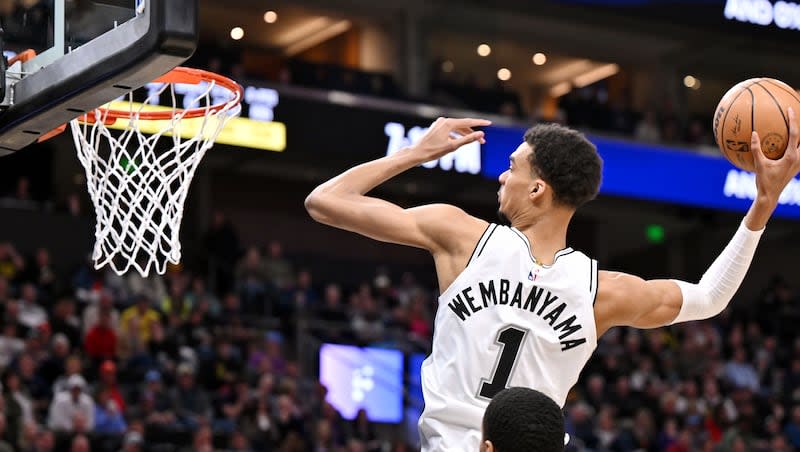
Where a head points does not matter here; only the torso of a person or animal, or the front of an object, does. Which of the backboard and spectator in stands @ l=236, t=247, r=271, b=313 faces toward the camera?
the spectator in stands

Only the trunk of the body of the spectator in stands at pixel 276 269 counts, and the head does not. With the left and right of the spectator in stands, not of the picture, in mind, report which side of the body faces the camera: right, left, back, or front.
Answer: front

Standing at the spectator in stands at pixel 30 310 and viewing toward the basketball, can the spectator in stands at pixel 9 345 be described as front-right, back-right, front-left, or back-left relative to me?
front-right

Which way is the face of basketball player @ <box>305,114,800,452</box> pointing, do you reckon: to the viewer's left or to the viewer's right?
to the viewer's left

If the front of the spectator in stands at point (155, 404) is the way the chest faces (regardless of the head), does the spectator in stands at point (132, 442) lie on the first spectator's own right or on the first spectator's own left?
on the first spectator's own right

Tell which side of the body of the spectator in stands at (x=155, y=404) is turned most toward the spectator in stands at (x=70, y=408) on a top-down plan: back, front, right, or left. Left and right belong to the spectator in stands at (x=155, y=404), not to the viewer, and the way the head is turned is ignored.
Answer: right

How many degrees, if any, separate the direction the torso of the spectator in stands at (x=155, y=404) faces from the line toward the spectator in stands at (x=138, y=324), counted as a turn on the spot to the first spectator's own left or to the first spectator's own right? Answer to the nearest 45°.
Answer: approximately 135° to the first spectator's own left

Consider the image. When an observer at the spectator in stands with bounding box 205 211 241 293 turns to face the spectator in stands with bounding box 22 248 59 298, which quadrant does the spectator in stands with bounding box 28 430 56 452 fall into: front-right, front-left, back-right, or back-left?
front-left

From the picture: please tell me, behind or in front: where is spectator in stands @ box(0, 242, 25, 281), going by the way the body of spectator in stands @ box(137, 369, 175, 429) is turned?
behind

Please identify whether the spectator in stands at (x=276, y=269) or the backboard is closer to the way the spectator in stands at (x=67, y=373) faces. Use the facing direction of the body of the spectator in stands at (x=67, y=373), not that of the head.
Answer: the backboard

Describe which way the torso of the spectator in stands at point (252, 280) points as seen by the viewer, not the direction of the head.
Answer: toward the camera

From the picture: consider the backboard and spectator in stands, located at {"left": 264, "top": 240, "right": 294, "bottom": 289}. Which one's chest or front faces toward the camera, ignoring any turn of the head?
the spectator in stands

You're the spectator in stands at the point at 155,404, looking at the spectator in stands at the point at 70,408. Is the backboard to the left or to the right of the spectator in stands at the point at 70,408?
left

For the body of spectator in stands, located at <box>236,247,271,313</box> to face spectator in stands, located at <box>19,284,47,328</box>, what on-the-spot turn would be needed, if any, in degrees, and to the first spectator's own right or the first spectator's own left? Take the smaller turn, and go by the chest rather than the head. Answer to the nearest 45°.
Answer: approximately 45° to the first spectator's own right

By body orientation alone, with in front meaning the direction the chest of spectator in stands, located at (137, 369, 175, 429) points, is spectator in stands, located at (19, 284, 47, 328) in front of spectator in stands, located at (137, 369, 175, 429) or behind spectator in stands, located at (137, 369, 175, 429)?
behind
